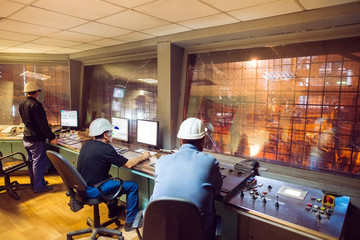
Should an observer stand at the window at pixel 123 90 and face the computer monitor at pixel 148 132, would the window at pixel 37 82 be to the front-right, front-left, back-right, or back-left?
back-right

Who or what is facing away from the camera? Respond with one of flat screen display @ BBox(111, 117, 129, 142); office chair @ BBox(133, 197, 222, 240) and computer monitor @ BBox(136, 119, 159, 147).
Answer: the office chair

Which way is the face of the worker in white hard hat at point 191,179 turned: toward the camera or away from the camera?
away from the camera

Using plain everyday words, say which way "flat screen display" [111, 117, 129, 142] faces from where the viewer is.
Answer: facing the viewer and to the left of the viewer

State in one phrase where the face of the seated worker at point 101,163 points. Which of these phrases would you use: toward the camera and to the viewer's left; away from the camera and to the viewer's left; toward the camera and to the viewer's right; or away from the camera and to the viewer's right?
away from the camera and to the viewer's right

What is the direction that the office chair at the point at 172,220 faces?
away from the camera

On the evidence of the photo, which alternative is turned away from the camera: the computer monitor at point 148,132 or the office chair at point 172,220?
the office chair

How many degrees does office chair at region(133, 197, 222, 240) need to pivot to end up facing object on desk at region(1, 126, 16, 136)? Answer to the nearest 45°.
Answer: approximately 45° to its left

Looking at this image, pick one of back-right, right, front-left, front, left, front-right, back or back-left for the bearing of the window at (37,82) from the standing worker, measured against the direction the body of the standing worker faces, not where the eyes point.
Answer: front-left

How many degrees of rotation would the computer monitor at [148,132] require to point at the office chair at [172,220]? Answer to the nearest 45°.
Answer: approximately 45° to its left

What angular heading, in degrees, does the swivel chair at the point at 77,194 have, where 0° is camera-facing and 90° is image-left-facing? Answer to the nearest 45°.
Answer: approximately 225°

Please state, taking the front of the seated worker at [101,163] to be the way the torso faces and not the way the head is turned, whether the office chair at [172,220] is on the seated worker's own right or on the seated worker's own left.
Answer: on the seated worker's own right

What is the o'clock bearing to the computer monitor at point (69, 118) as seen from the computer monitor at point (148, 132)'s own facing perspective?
the computer monitor at point (69, 118) is roughly at 3 o'clock from the computer monitor at point (148, 132).

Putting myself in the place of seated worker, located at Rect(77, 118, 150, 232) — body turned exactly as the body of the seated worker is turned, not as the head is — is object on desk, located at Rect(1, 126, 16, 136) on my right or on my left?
on my left

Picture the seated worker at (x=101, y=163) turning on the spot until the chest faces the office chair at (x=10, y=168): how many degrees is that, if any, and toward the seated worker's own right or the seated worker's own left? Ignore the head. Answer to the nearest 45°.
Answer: approximately 90° to the seated worker's own left

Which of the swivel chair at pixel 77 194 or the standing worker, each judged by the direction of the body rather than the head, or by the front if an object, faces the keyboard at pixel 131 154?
the swivel chair

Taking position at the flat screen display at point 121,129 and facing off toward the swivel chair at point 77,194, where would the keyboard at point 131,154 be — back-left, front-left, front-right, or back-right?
front-left

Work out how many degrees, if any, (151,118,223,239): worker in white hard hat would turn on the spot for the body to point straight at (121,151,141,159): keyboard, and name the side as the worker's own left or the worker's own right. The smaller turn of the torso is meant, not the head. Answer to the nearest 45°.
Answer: approximately 45° to the worker's own left

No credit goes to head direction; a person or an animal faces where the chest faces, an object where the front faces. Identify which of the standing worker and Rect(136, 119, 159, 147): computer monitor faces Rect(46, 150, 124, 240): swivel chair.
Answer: the computer monitor
